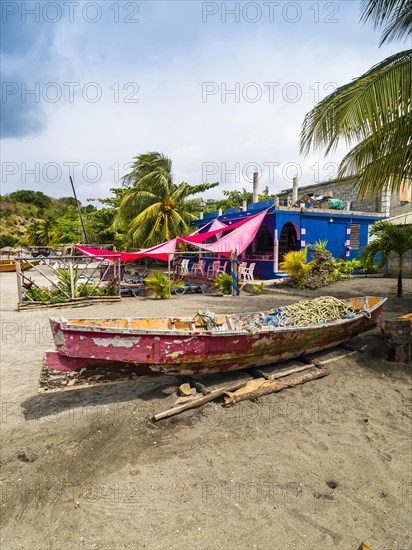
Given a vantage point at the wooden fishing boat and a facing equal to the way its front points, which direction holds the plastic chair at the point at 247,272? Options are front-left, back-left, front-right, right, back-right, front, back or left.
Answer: left

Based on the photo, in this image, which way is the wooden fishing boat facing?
to the viewer's right

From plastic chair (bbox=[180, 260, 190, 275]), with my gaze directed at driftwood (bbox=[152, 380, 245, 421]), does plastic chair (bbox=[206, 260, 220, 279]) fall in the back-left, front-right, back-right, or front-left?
front-left

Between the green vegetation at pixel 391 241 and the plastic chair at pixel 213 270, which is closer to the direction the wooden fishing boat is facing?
the green vegetation

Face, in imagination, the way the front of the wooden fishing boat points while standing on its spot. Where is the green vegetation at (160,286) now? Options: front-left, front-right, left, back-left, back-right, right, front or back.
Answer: left

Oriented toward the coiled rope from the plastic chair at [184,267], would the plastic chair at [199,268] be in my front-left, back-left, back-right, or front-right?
front-left

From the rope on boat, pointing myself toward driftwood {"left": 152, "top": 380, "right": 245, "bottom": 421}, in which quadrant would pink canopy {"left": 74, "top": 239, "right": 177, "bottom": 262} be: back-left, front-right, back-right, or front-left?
back-right

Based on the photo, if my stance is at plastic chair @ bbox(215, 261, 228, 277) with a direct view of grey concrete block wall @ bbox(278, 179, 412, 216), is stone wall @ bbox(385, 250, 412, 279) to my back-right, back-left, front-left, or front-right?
front-right

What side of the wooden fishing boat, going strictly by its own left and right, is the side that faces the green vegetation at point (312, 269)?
left

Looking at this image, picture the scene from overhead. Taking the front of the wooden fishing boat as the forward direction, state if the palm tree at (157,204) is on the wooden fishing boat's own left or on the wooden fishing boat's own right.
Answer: on the wooden fishing boat's own left

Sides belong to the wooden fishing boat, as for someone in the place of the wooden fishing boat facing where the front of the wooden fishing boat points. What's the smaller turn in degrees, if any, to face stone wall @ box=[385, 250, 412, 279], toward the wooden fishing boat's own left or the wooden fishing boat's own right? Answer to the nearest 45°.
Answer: approximately 45° to the wooden fishing boat's own left

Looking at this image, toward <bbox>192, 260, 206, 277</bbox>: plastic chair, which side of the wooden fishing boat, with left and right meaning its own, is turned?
left

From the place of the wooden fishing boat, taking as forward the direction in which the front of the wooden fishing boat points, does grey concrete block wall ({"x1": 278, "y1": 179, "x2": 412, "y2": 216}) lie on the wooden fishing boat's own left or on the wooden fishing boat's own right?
on the wooden fishing boat's own left

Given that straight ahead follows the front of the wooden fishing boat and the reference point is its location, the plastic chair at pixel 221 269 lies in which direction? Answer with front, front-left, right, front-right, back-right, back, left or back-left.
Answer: left

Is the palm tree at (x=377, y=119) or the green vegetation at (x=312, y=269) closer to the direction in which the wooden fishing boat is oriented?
the palm tree
